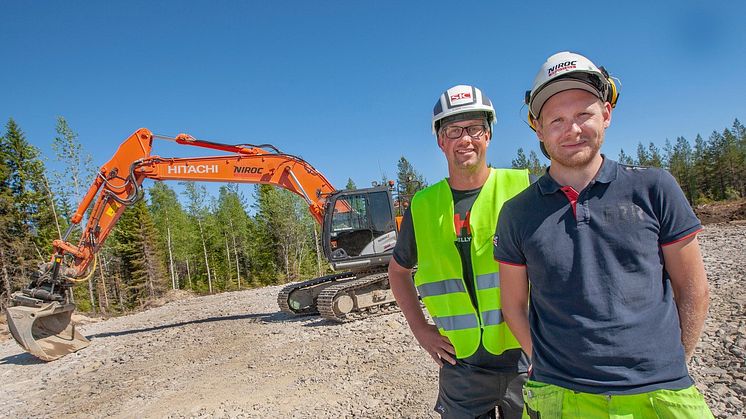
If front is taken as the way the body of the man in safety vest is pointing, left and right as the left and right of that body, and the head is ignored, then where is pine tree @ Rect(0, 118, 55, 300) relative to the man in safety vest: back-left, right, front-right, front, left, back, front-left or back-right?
back-right

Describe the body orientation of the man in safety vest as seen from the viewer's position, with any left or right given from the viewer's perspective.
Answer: facing the viewer

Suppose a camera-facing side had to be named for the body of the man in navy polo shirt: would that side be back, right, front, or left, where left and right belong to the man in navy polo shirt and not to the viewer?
front

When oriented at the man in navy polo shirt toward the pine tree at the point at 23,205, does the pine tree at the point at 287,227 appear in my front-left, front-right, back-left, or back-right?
front-right

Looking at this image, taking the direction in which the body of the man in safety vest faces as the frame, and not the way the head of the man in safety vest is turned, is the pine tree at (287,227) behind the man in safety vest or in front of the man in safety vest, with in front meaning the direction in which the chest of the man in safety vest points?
behind

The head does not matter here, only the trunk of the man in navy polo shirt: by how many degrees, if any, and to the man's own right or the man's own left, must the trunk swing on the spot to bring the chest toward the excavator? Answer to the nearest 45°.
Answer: approximately 135° to the man's own right

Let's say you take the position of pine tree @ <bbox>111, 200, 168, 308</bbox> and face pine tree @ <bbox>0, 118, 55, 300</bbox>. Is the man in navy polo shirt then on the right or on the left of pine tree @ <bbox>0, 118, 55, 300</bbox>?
left

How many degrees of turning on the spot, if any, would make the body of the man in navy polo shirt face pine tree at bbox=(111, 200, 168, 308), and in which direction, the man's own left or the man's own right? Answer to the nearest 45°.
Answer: approximately 135° to the man's own right

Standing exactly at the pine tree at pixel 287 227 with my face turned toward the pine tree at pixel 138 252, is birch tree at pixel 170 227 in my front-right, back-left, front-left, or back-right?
front-right

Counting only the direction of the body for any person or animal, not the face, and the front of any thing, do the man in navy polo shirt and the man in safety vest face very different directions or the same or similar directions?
same or similar directions

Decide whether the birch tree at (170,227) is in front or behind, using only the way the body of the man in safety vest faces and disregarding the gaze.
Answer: behind

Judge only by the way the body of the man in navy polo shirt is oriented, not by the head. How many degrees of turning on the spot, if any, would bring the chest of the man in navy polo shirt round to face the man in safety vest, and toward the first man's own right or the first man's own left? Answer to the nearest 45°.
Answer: approximately 135° to the first man's own right

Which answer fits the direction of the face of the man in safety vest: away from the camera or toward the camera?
toward the camera
